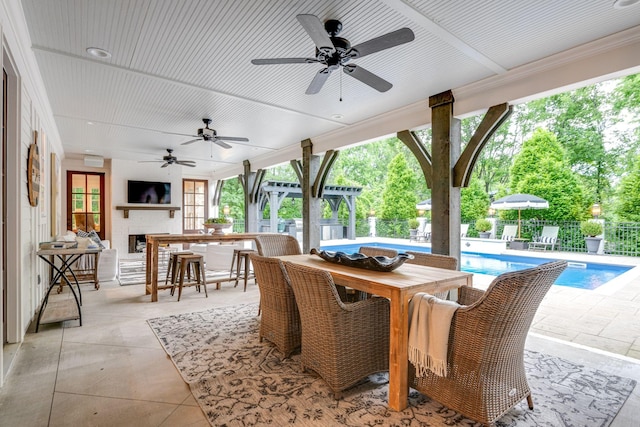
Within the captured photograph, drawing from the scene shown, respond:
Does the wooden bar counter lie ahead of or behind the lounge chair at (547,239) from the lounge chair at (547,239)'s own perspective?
ahead

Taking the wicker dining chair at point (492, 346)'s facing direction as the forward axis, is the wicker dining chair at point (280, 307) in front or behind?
in front

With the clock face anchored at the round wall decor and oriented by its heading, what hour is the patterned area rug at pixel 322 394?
The patterned area rug is roughly at 2 o'clock from the round wall decor.

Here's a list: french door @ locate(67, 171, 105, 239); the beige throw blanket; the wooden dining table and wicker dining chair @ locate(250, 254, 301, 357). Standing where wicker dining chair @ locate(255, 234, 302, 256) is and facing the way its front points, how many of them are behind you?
1

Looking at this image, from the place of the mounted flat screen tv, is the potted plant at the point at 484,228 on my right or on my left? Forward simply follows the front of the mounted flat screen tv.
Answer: on my left

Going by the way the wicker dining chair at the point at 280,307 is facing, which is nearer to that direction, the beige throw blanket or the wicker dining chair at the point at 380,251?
the wicker dining chair

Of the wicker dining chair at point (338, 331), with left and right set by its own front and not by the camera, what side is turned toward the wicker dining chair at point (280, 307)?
left

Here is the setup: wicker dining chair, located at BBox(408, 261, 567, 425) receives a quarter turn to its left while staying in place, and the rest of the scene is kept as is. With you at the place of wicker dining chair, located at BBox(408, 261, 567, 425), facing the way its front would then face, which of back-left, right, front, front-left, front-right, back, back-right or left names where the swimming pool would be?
back-right

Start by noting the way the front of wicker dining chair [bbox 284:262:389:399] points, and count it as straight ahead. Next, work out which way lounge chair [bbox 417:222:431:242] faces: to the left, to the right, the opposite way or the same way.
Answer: the opposite way

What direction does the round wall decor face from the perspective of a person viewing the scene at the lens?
facing to the right of the viewer

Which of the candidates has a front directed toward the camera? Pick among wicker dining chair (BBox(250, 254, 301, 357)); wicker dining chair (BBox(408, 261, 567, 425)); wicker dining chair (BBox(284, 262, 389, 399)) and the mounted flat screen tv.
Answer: the mounted flat screen tv

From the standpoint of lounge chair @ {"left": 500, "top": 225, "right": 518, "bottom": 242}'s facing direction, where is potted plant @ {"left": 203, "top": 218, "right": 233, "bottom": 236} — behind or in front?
in front

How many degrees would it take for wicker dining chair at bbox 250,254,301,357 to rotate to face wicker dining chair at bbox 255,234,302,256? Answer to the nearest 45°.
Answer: approximately 45° to its left

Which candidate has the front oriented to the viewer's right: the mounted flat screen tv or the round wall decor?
the round wall decor

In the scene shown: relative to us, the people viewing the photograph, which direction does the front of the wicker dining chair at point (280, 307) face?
facing away from the viewer and to the right of the viewer
